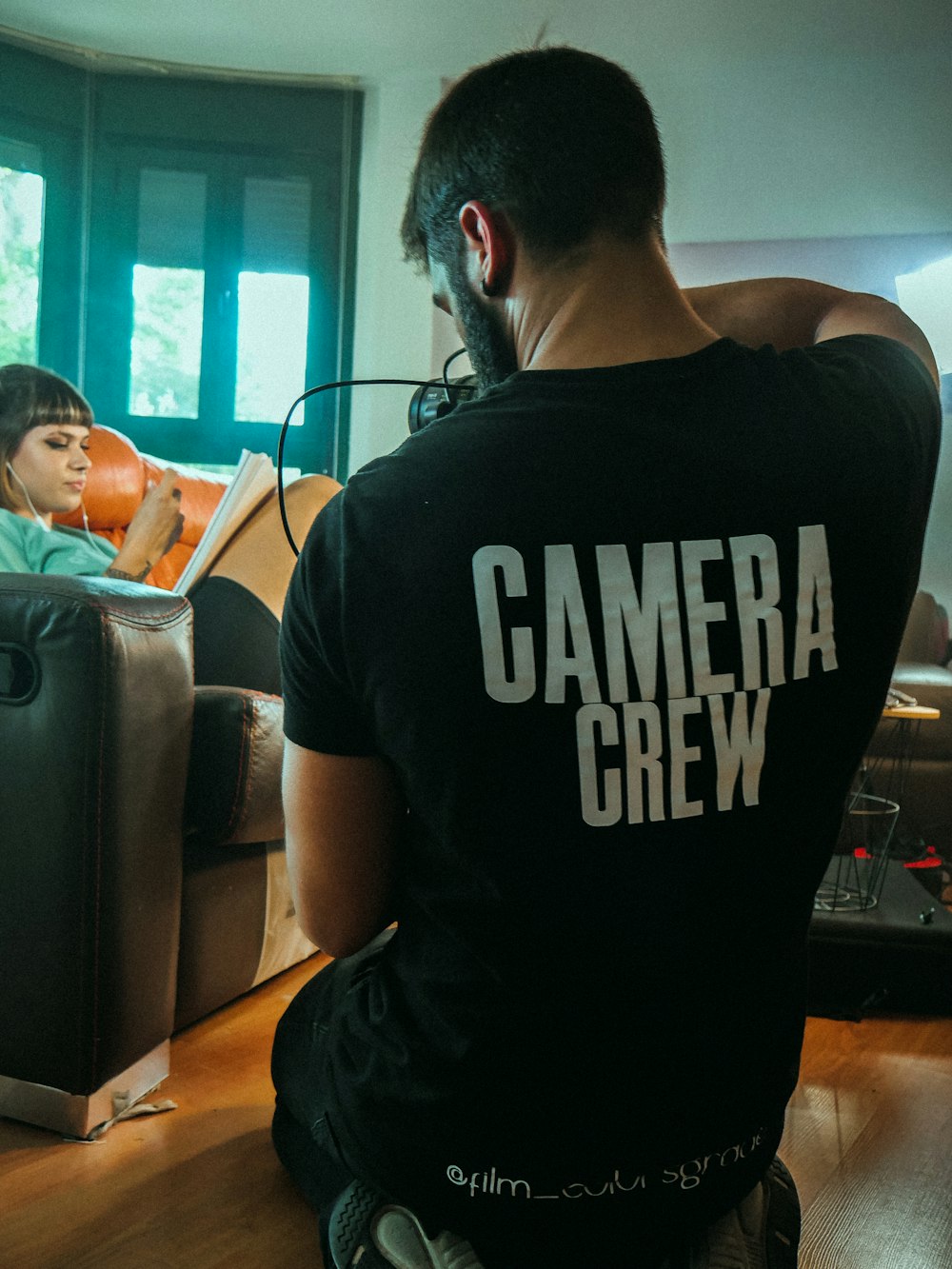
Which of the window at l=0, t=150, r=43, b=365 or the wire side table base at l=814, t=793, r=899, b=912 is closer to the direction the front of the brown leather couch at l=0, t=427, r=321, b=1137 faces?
the wire side table base

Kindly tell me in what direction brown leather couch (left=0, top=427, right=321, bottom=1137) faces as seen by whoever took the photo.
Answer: facing the viewer and to the right of the viewer

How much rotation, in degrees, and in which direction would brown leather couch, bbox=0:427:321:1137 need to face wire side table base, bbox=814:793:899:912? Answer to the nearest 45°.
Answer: approximately 45° to its left

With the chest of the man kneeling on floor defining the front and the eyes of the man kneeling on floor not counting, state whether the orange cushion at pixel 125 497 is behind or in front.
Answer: in front

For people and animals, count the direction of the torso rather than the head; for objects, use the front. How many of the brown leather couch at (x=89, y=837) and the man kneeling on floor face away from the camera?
1

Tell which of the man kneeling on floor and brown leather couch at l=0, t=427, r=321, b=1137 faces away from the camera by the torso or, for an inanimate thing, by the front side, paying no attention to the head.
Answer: the man kneeling on floor

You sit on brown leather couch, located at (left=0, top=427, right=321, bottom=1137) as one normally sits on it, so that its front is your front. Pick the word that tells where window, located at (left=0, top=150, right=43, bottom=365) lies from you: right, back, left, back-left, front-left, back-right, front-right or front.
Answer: back-left

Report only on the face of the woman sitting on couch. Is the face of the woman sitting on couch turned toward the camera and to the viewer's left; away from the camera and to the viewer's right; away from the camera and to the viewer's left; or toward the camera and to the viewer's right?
toward the camera and to the viewer's right

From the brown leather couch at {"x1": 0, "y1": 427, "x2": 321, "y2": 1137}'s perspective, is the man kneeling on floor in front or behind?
in front

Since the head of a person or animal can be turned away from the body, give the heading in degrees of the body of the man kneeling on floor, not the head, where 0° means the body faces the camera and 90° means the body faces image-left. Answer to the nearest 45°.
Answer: approximately 180°

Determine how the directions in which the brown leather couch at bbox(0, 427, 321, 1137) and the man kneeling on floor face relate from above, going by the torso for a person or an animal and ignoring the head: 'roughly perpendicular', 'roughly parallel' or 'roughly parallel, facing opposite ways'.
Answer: roughly perpendicular

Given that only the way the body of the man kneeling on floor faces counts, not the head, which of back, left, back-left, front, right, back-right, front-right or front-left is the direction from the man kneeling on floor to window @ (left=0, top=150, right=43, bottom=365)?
front-left
